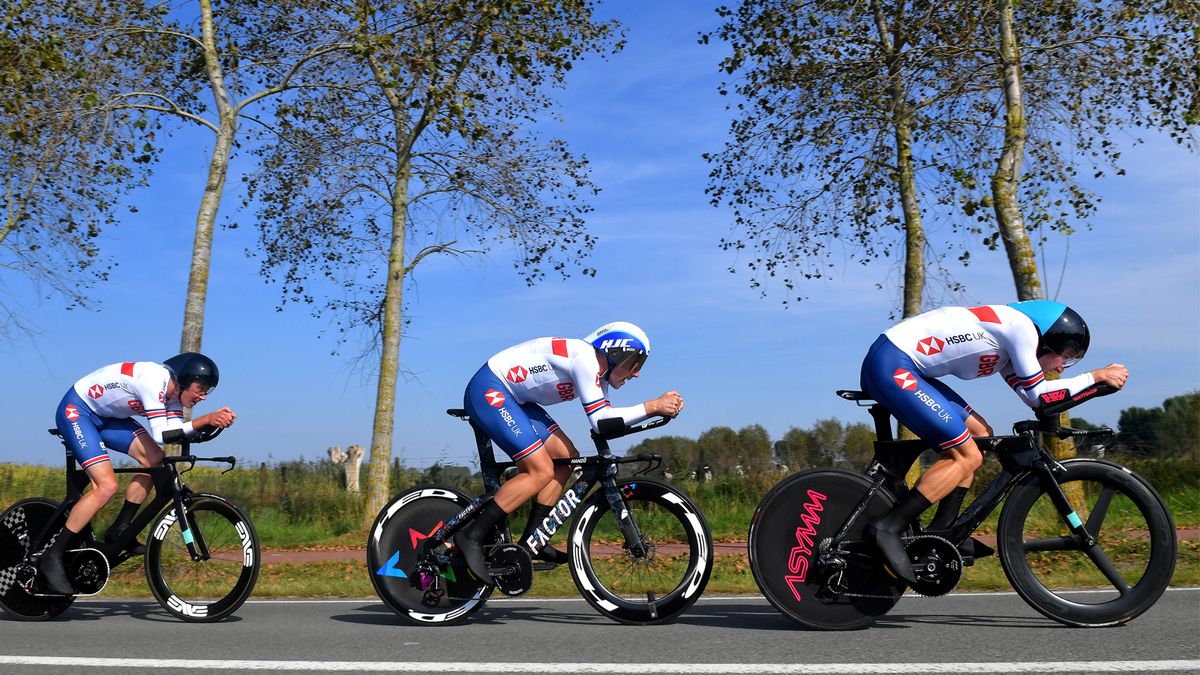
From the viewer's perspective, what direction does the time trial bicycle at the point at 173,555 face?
to the viewer's right

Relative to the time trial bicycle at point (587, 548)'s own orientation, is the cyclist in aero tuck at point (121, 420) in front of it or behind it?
behind

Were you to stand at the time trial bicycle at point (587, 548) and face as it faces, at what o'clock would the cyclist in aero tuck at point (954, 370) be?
The cyclist in aero tuck is roughly at 1 o'clock from the time trial bicycle.

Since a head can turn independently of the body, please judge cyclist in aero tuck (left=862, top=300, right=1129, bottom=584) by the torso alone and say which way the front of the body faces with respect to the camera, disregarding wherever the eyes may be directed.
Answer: to the viewer's right

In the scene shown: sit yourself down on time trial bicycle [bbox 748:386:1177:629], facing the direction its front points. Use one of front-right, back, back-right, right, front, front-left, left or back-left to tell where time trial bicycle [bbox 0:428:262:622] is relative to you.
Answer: back

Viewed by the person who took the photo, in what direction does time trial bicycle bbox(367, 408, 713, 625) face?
facing to the right of the viewer

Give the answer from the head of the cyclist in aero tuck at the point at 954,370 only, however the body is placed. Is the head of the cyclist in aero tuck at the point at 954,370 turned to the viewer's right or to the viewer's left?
to the viewer's right

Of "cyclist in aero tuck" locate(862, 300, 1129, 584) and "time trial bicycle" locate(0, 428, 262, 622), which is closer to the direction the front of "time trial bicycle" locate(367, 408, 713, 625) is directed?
the cyclist in aero tuck

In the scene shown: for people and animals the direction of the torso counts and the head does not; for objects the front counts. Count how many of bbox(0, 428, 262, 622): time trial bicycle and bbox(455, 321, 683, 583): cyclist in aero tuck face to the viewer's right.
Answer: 2

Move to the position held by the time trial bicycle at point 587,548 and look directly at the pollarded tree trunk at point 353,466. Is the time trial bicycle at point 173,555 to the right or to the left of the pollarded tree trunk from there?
left

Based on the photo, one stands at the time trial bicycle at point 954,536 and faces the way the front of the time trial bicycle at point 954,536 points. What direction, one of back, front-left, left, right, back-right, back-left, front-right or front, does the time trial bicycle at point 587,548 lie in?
back

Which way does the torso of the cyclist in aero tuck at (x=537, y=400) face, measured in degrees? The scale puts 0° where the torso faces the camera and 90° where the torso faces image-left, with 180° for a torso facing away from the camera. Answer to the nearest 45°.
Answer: approximately 270°

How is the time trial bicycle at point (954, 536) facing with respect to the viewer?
to the viewer's right

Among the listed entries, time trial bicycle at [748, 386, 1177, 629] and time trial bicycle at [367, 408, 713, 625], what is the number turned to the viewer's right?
2
